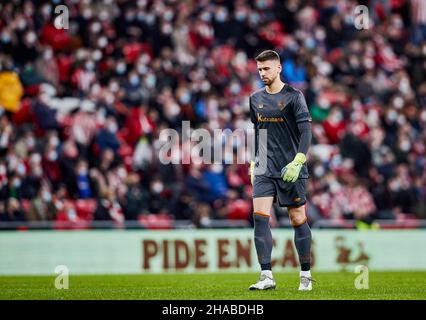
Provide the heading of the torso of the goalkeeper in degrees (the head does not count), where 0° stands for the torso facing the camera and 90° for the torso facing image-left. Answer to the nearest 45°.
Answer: approximately 45°

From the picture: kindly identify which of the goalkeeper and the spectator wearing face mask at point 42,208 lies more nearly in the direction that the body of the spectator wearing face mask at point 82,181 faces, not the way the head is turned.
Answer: the goalkeeper

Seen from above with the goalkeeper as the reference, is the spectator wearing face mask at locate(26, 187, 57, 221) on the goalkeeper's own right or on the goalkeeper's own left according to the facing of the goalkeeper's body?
on the goalkeeper's own right

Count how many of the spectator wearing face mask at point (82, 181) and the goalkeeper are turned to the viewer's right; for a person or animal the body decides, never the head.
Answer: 0

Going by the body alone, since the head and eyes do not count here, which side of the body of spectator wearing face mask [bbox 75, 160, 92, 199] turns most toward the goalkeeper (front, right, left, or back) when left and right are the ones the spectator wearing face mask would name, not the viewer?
front

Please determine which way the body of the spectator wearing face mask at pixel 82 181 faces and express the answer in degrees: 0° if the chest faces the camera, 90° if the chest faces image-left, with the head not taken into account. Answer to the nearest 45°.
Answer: approximately 0°

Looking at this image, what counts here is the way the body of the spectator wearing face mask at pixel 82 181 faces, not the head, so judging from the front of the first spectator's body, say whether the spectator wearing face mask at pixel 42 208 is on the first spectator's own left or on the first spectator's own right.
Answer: on the first spectator's own right
